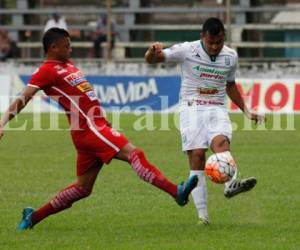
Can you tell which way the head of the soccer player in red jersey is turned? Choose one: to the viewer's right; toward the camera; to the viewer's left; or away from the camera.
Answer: to the viewer's right

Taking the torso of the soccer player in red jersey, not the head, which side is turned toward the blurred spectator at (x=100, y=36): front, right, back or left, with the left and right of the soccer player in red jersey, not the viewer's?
left

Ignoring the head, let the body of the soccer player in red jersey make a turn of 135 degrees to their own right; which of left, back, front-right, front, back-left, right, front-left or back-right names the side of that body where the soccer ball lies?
back-left

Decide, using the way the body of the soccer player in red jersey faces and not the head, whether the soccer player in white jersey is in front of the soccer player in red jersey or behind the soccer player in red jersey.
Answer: in front

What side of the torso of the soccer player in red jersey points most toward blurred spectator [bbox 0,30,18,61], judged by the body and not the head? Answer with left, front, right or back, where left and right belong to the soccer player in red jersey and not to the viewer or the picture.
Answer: left

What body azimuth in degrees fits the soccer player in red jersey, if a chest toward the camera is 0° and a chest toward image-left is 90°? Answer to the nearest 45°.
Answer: approximately 270°

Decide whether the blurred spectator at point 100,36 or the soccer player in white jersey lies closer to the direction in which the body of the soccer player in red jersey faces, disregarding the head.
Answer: the soccer player in white jersey

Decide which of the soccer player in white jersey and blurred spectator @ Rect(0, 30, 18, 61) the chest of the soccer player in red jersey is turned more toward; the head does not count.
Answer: the soccer player in white jersey
